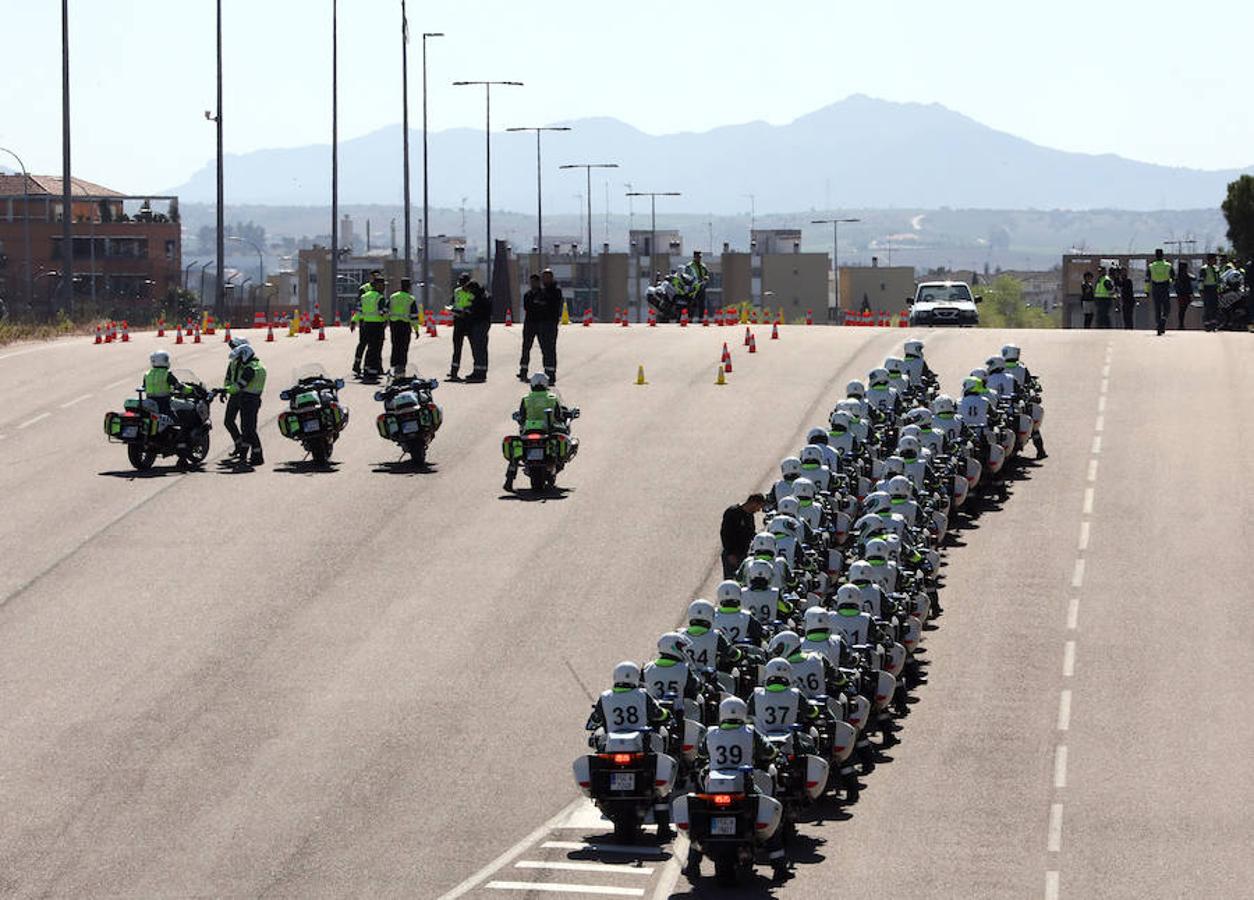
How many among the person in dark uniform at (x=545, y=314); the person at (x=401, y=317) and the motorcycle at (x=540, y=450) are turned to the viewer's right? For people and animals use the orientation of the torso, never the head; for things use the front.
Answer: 0

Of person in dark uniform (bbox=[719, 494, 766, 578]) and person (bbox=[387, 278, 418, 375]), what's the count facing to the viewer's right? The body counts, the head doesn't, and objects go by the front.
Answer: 1

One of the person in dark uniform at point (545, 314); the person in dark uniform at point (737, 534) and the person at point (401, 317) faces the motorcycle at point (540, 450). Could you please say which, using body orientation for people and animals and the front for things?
the person in dark uniform at point (545, 314)

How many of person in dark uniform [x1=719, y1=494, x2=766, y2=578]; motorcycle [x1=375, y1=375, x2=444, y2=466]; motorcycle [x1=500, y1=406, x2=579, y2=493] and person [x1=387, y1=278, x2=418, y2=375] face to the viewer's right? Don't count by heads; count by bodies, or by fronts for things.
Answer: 1

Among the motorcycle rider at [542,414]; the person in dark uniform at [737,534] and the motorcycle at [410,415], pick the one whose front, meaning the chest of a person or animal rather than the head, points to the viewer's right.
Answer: the person in dark uniform

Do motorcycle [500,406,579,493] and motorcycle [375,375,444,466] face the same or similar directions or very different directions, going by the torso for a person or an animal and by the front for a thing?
same or similar directions

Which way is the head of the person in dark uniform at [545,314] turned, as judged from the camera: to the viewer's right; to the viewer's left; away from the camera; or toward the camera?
toward the camera

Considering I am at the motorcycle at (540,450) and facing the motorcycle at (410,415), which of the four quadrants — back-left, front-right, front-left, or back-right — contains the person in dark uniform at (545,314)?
front-right
